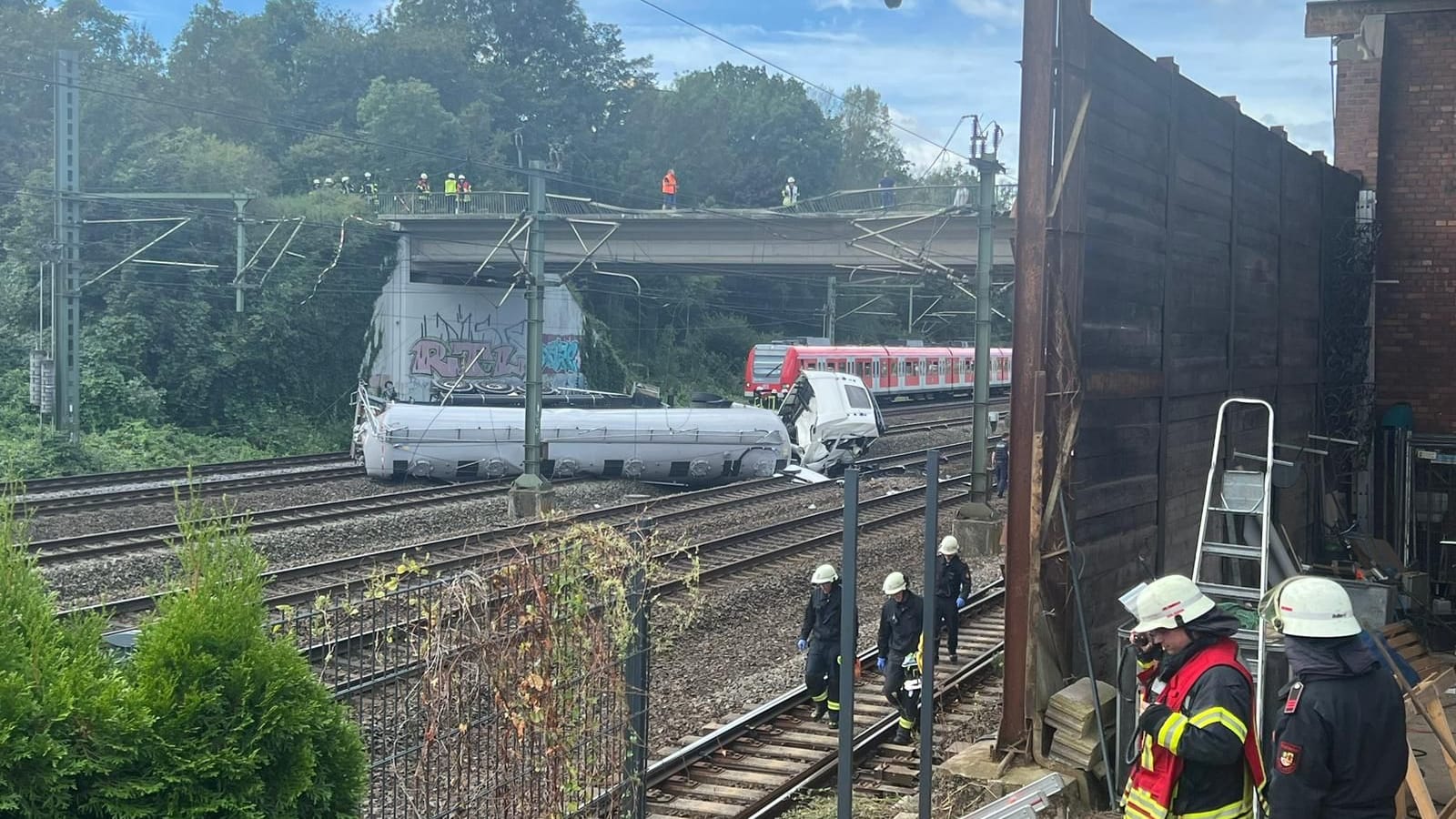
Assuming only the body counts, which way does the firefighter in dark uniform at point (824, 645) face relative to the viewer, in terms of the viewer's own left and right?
facing the viewer

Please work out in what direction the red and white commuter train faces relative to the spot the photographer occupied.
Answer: facing the viewer and to the left of the viewer

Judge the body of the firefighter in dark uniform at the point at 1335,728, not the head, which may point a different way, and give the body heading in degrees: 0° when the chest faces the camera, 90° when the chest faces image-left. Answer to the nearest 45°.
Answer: approximately 135°

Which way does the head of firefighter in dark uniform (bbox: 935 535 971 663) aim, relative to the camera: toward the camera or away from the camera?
toward the camera

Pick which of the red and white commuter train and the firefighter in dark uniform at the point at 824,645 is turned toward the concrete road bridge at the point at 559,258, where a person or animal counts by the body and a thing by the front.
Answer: the red and white commuter train

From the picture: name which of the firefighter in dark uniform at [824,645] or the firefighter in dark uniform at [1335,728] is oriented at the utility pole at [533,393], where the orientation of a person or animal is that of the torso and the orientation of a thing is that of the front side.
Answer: the firefighter in dark uniform at [1335,728]

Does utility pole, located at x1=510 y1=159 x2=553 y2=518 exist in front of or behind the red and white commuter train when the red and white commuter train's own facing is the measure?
in front

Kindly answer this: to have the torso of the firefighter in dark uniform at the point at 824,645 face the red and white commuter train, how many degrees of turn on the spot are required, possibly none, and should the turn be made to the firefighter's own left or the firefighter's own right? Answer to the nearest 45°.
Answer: approximately 180°

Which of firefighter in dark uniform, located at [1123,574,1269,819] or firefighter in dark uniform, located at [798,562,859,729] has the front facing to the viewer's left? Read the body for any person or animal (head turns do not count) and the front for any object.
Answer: firefighter in dark uniform, located at [1123,574,1269,819]

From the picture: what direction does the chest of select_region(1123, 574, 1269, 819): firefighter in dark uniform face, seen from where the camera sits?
to the viewer's left

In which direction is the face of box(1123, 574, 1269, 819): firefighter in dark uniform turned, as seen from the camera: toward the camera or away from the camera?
toward the camera

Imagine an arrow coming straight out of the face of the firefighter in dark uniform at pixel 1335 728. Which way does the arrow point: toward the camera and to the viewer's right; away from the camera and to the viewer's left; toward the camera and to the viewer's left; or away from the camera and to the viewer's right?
away from the camera and to the viewer's left

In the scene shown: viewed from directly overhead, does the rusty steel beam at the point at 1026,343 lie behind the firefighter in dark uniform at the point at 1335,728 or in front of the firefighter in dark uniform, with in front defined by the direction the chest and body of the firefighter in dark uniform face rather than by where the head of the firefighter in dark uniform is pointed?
in front

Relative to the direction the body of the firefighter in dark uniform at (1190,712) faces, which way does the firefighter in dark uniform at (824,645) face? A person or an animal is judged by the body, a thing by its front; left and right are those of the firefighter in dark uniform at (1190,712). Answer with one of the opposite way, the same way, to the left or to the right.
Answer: to the left

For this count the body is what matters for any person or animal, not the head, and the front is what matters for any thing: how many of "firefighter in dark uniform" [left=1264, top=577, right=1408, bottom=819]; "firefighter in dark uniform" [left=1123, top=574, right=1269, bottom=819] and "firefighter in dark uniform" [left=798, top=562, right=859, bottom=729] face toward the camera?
1

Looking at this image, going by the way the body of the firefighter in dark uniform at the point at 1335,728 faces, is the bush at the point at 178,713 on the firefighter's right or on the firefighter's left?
on the firefighter's left

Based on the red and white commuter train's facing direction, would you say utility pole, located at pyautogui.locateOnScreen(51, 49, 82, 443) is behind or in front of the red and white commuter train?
in front

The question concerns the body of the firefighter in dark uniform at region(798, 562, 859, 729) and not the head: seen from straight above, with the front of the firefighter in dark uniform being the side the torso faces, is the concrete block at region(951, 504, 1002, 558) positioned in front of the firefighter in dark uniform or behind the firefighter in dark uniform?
behind
